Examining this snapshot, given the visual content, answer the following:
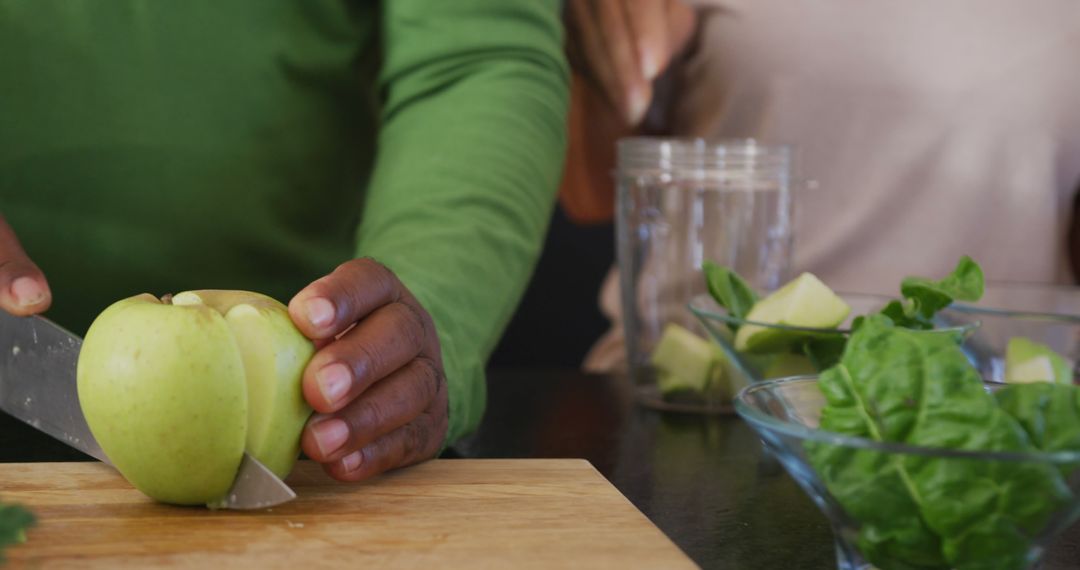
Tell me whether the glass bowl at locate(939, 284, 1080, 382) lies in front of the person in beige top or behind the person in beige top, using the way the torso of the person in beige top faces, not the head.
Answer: in front

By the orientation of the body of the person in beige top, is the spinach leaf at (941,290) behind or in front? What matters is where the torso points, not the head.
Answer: in front

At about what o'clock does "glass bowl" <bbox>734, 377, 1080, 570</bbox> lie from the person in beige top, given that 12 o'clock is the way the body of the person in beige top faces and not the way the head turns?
The glass bowl is roughly at 12 o'clock from the person in beige top.

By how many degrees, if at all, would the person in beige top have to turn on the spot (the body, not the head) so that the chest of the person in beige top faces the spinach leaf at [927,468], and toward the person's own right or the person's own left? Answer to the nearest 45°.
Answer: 0° — they already face it

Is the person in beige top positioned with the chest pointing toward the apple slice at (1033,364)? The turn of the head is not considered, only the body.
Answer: yes

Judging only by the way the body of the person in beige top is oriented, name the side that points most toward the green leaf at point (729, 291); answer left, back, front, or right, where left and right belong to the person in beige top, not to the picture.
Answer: front

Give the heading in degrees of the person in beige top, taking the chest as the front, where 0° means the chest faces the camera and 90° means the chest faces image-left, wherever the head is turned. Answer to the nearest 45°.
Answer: approximately 0°

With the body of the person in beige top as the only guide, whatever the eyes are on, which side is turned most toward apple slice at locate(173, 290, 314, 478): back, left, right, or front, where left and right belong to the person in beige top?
front

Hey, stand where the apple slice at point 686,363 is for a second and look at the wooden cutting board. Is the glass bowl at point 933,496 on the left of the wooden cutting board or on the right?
left

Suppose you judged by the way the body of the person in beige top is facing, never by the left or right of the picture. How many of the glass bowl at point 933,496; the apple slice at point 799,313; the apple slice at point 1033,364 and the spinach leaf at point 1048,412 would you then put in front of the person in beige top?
4
